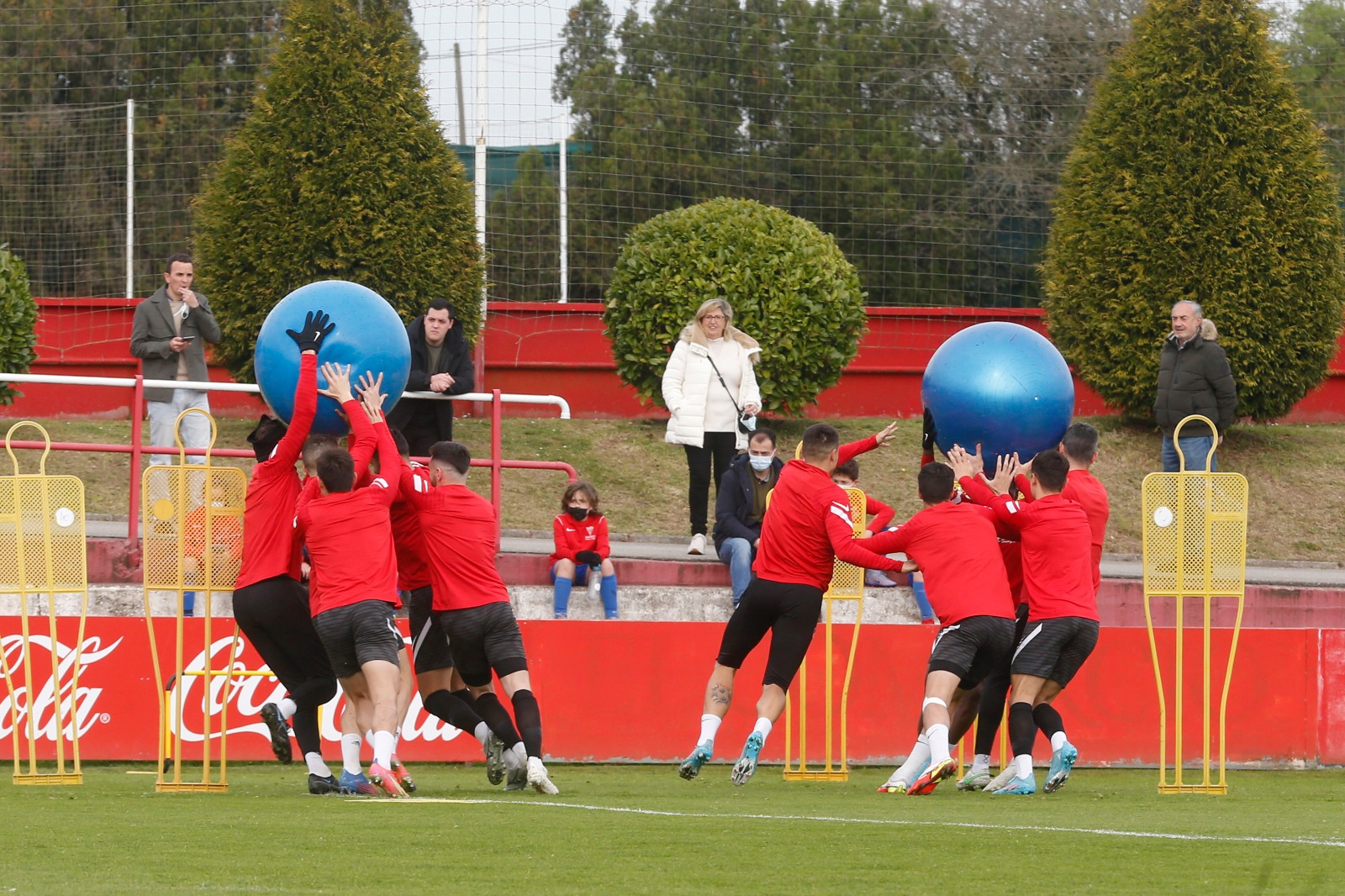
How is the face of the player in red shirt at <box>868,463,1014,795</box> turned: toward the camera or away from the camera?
away from the camera

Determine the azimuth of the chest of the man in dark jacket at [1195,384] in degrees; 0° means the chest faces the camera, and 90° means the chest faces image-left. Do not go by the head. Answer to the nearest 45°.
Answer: approximately 45°

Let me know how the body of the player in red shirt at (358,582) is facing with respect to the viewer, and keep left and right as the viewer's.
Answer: facing away from the viewer

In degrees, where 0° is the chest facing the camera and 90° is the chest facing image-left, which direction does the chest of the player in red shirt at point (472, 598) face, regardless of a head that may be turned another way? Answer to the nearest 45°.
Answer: approximately 135°

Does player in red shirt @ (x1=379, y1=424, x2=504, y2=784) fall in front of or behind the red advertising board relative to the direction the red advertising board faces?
in front

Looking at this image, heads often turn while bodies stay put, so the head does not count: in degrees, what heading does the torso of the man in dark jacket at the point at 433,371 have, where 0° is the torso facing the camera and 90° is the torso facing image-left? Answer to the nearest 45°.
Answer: approximately 0°

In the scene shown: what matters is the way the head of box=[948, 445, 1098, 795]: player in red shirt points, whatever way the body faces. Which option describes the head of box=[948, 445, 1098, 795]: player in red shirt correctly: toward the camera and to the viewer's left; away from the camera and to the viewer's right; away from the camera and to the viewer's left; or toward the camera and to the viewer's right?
away from the camera and to the viewer's left

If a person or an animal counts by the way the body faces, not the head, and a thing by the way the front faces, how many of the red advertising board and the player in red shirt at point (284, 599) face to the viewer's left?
0

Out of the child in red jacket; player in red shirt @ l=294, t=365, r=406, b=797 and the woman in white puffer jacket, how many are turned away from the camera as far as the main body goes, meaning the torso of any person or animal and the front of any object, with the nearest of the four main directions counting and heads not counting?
1
